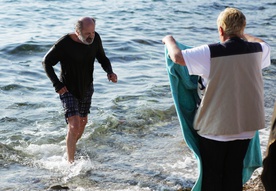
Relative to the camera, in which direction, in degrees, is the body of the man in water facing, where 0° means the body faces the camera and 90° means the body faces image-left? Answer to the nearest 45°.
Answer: approximately 315°

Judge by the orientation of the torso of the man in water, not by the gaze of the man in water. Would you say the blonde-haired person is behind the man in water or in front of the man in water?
in front

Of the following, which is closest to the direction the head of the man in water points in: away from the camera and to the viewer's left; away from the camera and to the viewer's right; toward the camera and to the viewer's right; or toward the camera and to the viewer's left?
toward the camera and to the viewer's right
